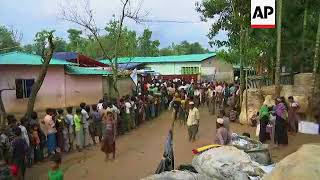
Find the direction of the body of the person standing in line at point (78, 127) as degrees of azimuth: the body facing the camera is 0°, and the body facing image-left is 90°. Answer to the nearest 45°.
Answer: approximately 225°

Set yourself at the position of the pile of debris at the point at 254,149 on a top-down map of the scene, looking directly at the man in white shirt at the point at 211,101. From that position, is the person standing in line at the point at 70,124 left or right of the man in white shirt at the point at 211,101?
left
